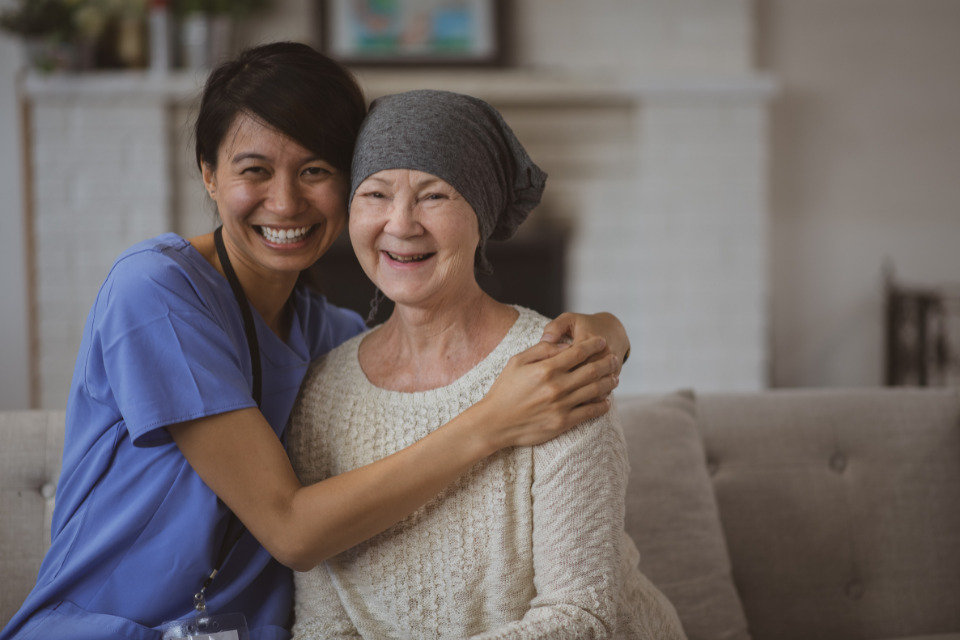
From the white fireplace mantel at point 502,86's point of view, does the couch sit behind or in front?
in front

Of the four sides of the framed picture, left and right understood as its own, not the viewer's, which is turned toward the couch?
front

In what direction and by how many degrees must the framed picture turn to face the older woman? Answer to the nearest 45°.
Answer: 0° — it already faces them

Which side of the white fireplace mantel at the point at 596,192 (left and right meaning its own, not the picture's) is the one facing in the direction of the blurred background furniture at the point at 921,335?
left

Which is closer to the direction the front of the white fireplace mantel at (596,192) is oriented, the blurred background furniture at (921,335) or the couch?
the couch

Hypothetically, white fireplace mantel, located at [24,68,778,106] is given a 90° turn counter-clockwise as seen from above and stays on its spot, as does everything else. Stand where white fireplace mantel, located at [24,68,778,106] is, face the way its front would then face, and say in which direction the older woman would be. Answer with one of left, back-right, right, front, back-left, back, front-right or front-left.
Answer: right

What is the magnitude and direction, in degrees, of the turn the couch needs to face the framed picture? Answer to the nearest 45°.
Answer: approximately 180°

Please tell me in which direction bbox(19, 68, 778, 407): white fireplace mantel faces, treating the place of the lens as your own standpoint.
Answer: facing the viewer

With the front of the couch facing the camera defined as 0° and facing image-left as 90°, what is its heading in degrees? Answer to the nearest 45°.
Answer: approximately 0°

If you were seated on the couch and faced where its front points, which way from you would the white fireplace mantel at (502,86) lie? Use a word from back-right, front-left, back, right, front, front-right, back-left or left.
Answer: back

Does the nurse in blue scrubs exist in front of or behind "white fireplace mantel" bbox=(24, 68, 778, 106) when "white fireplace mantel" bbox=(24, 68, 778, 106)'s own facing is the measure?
in front
